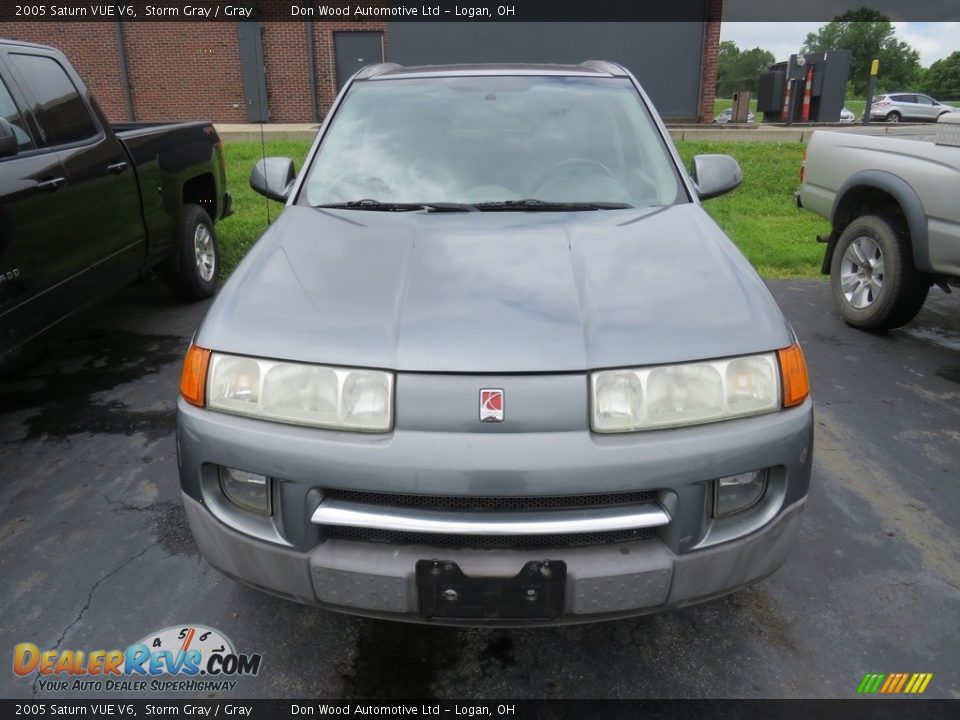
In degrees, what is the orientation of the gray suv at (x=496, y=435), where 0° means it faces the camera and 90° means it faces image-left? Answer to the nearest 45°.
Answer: approximately 0°

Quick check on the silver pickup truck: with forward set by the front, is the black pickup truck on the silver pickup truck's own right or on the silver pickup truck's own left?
on the silver pickup truck's own right

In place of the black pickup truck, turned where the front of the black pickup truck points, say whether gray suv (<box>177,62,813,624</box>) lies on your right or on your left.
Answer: on your left

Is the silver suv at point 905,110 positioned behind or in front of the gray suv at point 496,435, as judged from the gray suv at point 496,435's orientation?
behind

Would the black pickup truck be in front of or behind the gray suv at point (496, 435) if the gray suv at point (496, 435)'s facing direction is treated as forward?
behind

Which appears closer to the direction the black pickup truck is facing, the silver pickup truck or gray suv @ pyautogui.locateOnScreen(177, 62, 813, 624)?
the gray suv
